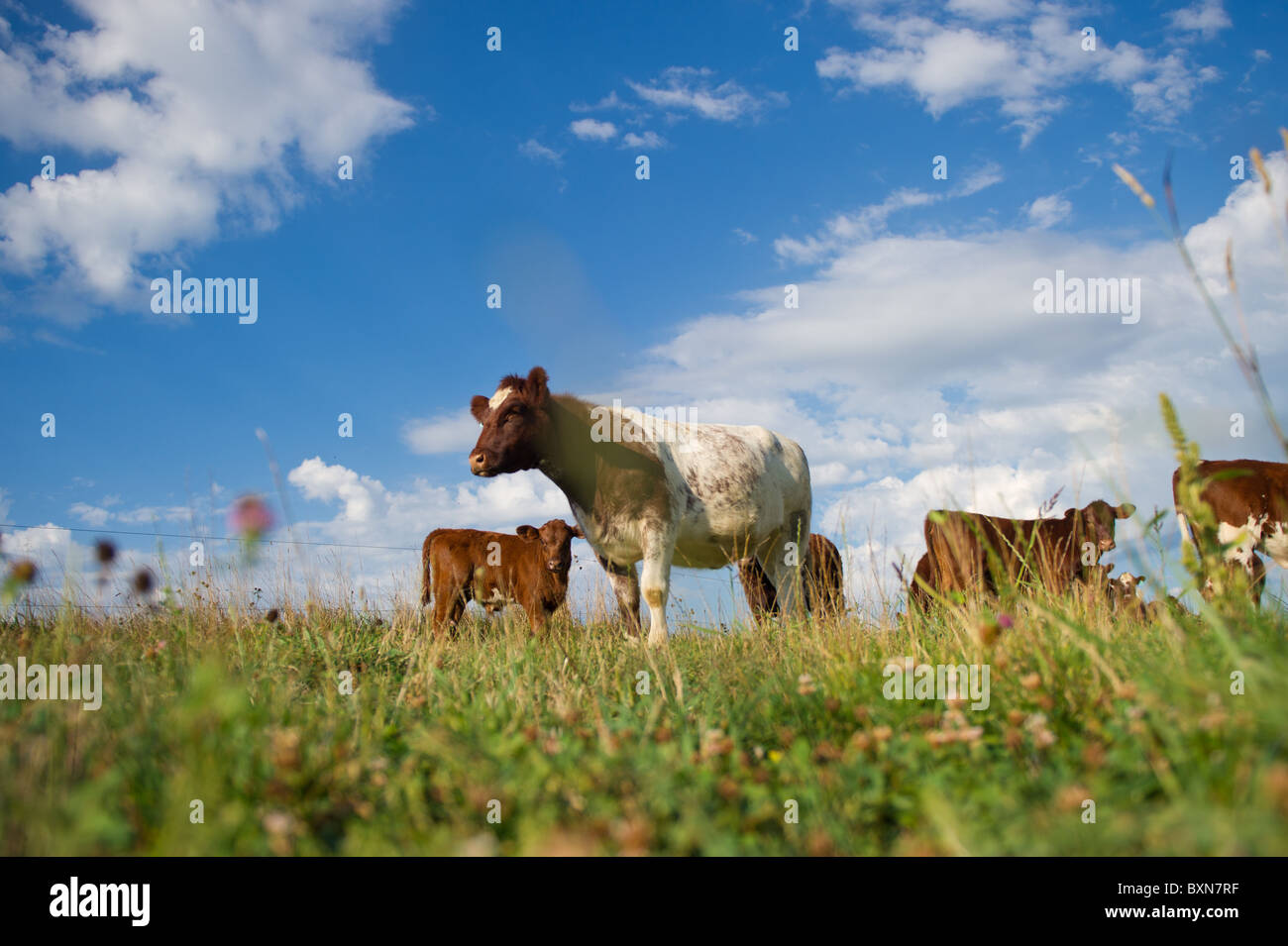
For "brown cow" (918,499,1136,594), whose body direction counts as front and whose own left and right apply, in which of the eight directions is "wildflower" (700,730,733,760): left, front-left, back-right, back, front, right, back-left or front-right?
right

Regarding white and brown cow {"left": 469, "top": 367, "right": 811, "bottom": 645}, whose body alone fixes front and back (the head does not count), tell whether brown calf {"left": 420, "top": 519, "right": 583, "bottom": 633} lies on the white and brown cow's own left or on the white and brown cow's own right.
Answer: on the white and brown cow's own right

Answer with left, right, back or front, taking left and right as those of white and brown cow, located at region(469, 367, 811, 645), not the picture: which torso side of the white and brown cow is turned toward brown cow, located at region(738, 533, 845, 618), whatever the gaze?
back

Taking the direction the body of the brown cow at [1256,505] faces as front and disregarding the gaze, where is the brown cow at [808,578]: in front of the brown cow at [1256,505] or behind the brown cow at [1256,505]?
behind

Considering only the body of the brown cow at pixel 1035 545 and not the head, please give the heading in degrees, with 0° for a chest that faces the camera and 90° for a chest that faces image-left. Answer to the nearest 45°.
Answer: approximately 270°

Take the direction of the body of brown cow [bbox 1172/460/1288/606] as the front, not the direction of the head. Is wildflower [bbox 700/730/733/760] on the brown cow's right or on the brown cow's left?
on the brown cow's right

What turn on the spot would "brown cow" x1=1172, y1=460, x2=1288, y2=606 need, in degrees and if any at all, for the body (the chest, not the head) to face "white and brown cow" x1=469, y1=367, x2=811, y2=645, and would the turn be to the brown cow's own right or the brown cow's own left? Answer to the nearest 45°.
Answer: approximately 135° to the brown cow's own right

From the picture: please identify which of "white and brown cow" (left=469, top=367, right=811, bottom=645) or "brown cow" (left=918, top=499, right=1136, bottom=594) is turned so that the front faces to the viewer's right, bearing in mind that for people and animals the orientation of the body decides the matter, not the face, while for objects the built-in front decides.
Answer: the brown cow

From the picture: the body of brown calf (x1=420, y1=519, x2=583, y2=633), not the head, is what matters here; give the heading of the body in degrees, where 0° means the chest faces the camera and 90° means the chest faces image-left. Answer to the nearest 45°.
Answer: approximately 315°

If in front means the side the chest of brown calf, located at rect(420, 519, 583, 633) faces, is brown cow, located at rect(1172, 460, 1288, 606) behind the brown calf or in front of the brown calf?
in front
